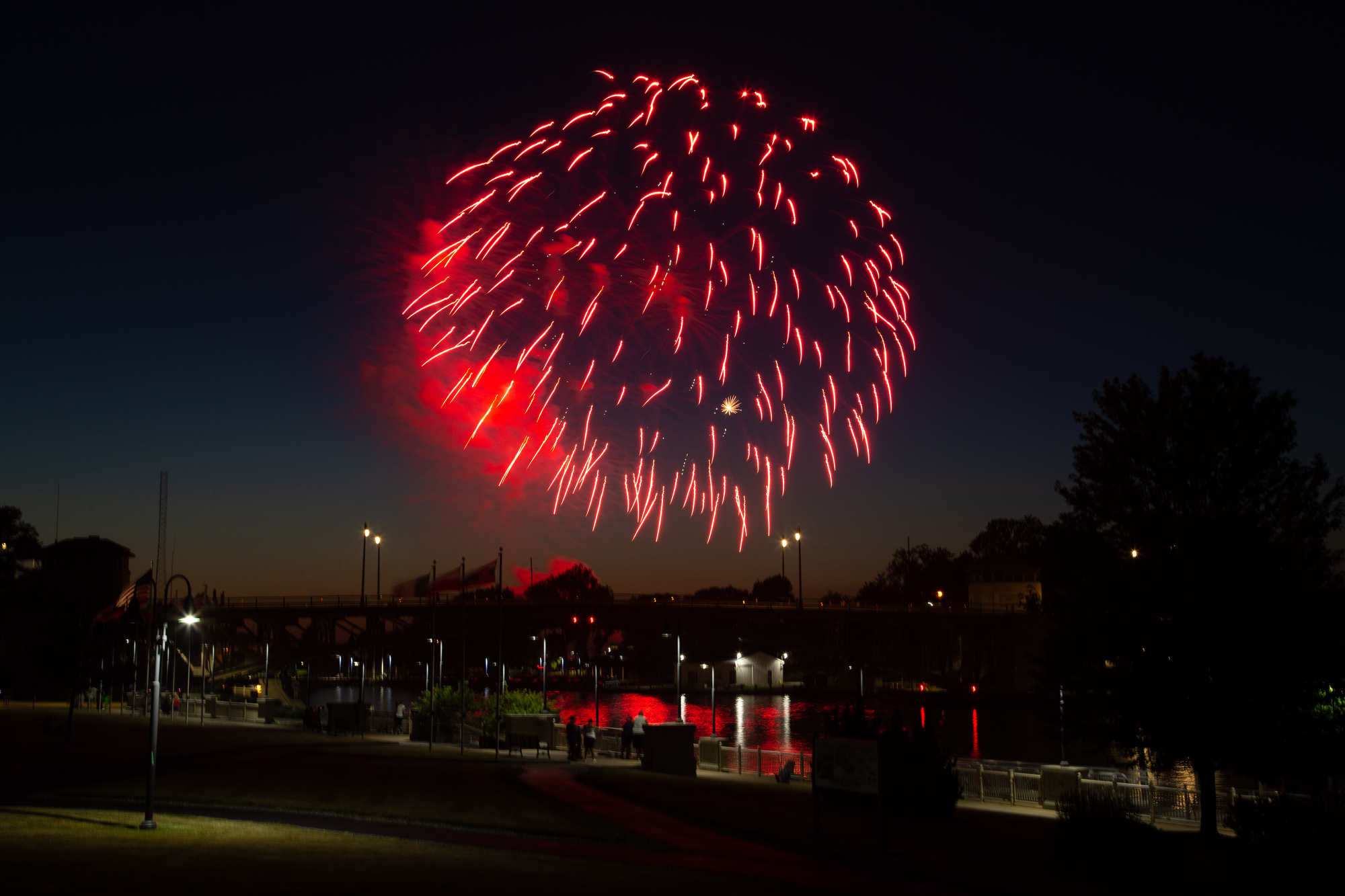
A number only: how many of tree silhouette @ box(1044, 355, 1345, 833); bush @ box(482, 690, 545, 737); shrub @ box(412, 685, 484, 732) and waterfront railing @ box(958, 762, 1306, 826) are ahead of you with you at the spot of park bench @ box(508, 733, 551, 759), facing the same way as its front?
2

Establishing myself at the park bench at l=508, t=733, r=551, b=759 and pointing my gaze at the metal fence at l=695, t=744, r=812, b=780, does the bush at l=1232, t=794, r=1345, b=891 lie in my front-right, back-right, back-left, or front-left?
front-right
